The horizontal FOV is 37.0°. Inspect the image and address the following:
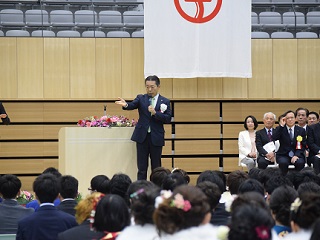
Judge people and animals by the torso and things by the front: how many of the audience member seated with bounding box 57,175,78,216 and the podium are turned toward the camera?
1

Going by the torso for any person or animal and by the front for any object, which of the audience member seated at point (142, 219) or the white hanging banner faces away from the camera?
the audience member seated

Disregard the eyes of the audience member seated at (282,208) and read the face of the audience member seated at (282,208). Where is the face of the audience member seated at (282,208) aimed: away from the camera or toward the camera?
away from the camera

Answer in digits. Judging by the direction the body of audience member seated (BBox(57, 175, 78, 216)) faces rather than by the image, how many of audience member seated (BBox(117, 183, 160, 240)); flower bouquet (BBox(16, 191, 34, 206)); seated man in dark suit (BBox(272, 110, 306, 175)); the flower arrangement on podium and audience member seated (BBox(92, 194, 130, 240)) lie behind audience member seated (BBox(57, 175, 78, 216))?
2

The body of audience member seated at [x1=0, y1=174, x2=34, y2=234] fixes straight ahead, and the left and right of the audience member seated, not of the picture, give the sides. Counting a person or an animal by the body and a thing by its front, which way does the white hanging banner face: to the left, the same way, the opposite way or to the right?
the opposite way

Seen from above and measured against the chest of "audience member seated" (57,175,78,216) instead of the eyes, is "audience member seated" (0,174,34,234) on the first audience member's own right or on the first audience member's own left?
on the first audience member's own left

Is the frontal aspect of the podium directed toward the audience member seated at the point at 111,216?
yes

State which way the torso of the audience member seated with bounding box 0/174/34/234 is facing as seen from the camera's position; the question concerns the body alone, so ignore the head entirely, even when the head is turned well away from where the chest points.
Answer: away from the camera

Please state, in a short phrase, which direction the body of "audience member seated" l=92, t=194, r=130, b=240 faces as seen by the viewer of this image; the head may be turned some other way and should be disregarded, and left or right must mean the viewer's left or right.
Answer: facing away from the viewer

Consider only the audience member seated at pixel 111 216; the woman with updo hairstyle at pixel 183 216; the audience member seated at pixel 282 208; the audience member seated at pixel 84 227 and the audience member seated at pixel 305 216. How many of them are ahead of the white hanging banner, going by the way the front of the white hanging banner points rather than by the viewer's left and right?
5

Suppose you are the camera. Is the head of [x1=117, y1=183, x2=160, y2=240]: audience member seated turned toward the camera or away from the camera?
away from the camera

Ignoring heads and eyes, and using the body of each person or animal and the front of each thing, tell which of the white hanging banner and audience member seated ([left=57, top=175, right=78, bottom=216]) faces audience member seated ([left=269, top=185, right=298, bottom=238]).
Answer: the white hanging banner

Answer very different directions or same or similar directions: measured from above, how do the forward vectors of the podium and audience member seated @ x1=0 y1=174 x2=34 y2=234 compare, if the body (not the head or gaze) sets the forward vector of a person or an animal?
very different directions

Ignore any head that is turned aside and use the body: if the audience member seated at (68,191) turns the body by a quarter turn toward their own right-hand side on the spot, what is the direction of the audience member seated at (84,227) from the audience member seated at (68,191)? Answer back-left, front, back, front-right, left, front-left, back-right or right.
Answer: right

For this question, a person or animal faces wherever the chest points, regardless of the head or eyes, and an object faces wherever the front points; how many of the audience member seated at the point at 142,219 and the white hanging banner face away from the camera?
1
